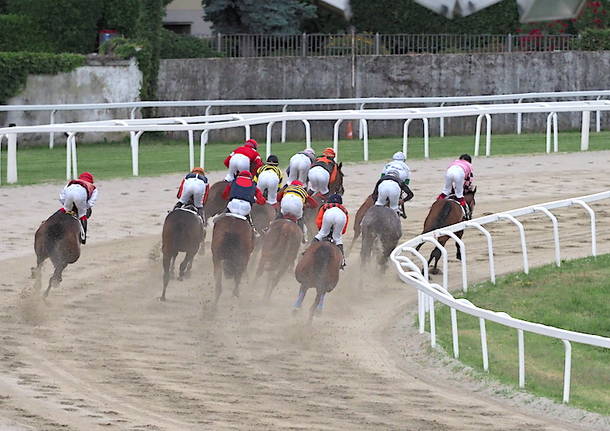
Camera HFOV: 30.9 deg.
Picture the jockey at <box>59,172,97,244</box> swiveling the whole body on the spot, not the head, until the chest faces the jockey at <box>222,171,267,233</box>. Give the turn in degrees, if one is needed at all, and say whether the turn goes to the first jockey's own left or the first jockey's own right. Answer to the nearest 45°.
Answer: approximately 45° to the first jockey's own right

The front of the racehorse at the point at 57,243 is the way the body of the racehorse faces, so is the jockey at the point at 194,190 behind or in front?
in front

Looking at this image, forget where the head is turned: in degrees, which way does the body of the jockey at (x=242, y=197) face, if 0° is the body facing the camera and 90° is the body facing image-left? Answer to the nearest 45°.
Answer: approximately 180°

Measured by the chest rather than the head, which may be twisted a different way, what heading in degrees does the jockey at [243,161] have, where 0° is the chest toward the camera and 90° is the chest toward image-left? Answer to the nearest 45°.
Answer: approximately 225°

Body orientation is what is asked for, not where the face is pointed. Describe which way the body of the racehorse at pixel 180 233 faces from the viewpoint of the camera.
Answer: away from the camera

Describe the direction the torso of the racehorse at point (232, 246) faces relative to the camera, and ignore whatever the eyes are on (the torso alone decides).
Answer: away from the camera

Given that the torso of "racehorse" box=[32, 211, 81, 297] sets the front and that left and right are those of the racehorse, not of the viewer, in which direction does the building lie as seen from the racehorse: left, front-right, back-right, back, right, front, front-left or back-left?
front-left

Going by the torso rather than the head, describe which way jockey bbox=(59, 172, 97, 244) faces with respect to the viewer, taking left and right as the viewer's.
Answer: facing away from the viewer and to the right of the viewer

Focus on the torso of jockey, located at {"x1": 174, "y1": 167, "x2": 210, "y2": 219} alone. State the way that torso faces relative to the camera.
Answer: away from the camera

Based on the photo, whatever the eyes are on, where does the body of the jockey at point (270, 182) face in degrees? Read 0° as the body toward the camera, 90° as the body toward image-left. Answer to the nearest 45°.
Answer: approximately 180°

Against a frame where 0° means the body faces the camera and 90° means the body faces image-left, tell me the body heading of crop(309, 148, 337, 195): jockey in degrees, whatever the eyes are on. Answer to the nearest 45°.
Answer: approximately 225°

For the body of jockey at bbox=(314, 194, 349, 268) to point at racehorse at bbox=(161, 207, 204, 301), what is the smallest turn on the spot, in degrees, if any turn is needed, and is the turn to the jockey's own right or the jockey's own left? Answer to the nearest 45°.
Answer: approximately 90° to the jockey's own left
